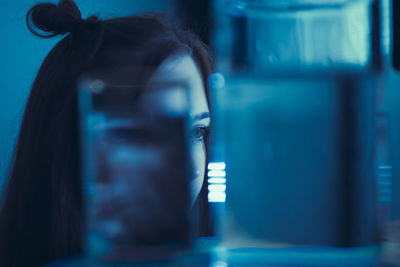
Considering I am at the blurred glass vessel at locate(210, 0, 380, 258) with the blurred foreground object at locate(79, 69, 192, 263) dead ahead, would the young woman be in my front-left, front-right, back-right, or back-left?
front-right

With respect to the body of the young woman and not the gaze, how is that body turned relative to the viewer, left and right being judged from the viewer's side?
facing the viewer and to the right of the viewer

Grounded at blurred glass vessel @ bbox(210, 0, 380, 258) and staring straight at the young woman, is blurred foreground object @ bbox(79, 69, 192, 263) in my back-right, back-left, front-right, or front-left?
front-left
